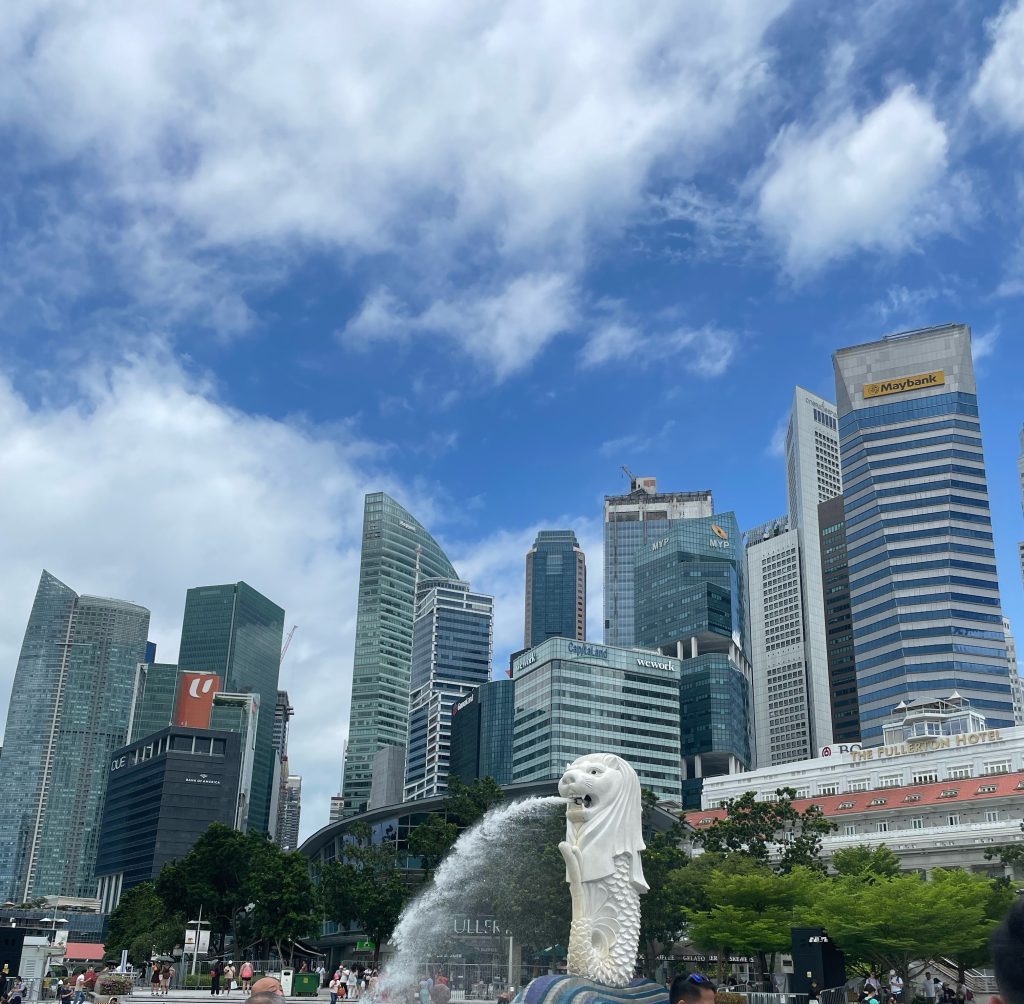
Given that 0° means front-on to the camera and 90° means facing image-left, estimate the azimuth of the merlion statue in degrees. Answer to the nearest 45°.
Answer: approximately 45°

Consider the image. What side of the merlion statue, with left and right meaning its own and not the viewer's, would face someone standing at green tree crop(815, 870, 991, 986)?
back
